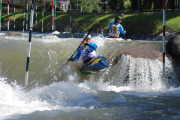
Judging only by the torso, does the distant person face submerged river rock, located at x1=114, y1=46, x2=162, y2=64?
no
